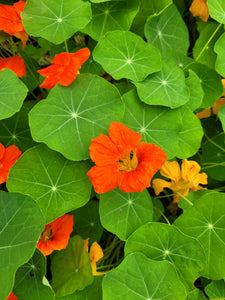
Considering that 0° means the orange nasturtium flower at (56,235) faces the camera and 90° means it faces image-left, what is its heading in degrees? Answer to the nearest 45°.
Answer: approximately 45°

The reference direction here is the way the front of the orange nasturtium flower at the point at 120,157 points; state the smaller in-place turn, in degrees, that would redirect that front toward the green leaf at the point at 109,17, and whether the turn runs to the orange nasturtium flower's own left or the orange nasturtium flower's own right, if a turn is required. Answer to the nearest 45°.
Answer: approximately 135° to the orange nasturtium flower's own right

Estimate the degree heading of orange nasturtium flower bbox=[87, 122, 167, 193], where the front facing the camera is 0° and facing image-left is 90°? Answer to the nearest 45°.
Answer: approximately 0°

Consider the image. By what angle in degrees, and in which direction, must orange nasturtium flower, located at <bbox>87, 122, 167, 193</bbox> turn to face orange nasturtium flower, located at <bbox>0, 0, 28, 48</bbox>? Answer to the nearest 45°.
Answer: approximately 135° to its right
